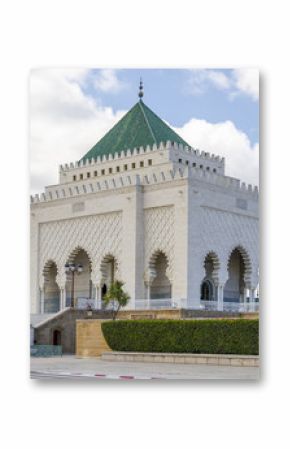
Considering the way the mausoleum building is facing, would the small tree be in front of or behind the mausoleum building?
in front

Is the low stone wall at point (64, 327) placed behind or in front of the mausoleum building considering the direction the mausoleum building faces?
in front
